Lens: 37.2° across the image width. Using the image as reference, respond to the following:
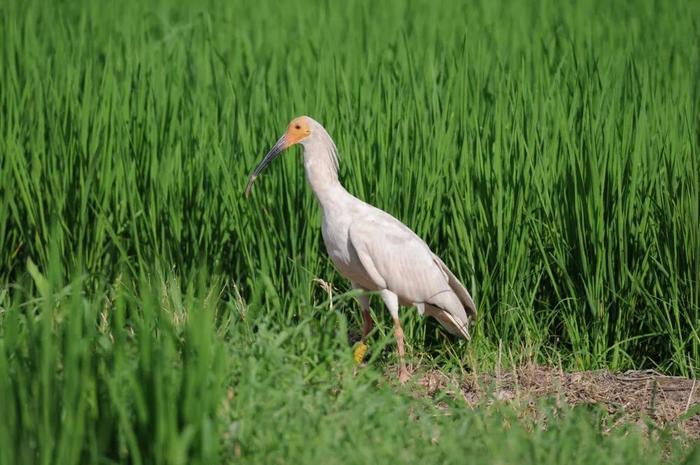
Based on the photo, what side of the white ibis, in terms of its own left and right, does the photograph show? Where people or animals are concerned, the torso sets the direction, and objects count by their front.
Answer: left
